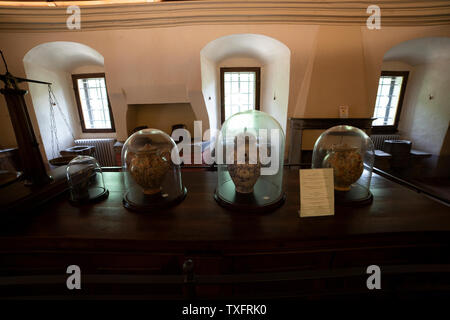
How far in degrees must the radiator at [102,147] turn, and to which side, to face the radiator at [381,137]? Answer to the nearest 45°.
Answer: approximately 45° to its left

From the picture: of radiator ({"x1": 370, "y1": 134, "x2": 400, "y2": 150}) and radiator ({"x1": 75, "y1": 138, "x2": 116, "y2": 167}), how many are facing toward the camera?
2

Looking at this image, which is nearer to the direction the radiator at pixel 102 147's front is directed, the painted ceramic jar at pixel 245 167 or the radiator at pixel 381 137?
the painted ceramic jar

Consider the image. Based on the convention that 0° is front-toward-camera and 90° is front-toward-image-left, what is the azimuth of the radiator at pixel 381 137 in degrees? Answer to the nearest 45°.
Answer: approximately 0°

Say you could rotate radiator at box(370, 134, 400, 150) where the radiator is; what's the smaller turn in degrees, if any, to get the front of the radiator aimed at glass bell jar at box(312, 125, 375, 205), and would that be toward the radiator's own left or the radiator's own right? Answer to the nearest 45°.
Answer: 0° — it already faces it

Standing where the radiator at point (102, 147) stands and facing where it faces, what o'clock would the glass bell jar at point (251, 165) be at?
The glass bell jar is roughly at 12 o'clock from the radiator.

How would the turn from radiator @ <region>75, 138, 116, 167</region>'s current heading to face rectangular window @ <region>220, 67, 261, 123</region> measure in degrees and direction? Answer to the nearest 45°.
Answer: approximately 45° to its left

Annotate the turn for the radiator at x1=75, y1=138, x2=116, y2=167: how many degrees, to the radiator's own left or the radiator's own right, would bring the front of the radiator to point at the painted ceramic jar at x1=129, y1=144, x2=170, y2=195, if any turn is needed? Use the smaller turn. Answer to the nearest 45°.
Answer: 0° — it already faces it

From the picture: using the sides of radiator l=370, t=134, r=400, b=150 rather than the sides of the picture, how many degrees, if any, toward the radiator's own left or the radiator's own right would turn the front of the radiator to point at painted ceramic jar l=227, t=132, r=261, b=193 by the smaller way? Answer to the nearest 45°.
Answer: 0° — it already faces it
